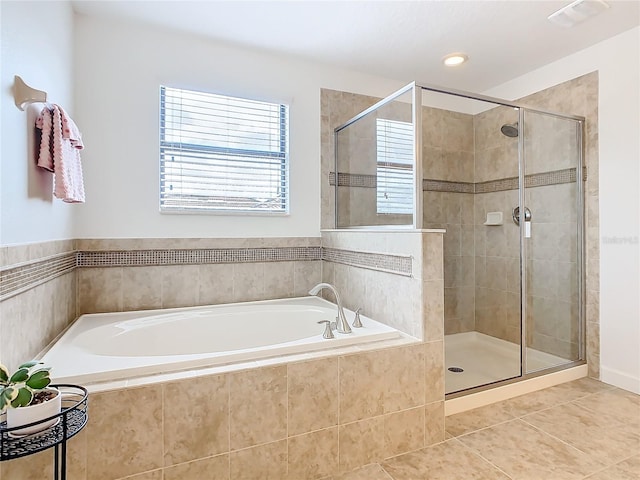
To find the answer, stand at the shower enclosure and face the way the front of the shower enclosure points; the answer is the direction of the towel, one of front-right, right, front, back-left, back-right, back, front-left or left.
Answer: right

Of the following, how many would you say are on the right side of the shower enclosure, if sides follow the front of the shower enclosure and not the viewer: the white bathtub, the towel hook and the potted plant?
3

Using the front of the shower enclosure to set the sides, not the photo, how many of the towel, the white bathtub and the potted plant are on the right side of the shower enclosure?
3

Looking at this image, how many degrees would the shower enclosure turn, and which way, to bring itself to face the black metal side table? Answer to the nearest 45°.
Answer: approximately 90° to its right

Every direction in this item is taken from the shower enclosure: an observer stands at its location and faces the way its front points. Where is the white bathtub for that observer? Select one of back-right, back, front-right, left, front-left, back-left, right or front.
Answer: right

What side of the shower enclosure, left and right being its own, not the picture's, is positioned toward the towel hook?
right

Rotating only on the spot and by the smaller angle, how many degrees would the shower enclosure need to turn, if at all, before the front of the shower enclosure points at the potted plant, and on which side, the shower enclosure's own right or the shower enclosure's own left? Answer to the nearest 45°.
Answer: approximately 90° to the shower enclosure's own right

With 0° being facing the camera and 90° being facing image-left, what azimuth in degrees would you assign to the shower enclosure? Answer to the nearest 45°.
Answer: approximately 315°
